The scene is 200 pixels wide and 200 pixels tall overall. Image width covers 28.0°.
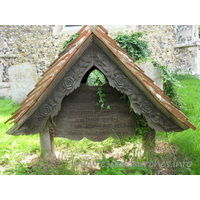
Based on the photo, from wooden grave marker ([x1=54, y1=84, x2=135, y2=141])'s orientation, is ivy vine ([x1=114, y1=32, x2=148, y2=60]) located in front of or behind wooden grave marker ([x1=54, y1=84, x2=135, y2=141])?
behind

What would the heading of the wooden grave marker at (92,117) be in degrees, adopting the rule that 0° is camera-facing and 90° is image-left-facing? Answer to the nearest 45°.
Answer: approximately 0°
